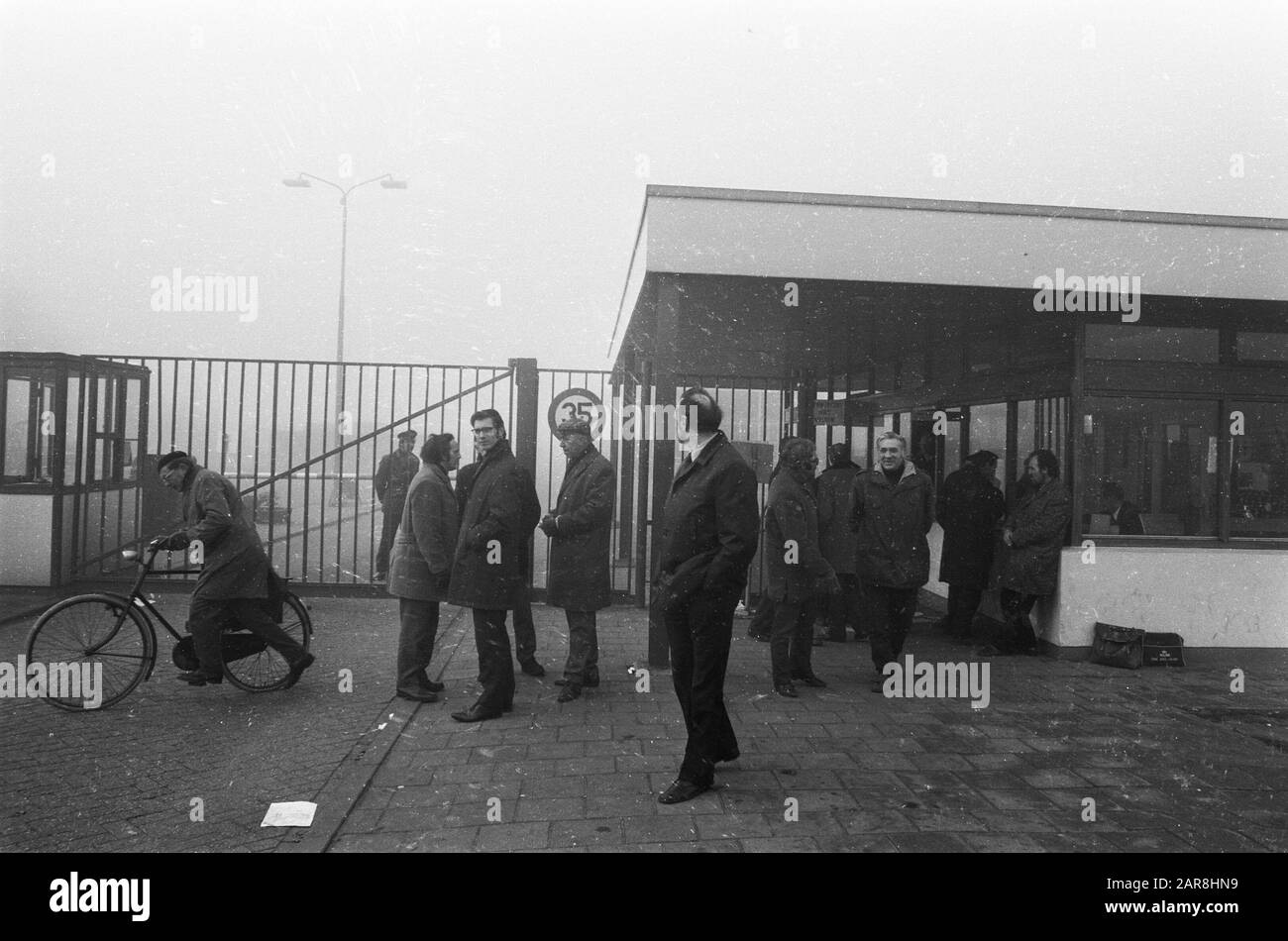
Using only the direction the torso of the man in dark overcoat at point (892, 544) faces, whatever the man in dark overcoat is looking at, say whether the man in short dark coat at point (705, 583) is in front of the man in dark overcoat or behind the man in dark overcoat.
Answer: in front

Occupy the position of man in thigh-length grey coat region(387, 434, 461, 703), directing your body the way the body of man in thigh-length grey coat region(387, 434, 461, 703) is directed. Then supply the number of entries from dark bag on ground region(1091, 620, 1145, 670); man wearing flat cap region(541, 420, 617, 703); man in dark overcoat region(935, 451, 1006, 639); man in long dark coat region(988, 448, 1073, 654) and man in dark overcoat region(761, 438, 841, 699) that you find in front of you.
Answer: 5

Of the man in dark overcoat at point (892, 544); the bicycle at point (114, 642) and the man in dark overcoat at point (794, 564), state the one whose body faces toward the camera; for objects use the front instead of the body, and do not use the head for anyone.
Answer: the man in dark overcoat at point (892, 544)

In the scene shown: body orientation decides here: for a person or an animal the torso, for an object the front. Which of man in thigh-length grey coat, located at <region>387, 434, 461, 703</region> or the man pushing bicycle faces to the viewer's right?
the man in thigh-length grey coat

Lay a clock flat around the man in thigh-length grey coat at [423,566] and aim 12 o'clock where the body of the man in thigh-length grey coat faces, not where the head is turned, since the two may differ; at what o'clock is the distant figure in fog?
The distant figure in fog is roughly at 9 o'clock from the man in thigh-length grey coat.

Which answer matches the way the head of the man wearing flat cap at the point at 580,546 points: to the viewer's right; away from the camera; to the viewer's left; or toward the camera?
to the viewer's left

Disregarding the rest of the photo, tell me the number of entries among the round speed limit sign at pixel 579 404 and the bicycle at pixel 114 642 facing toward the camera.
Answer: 1

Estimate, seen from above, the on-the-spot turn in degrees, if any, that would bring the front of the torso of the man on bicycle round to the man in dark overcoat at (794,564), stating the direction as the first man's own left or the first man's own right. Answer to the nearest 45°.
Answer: approximately 180°

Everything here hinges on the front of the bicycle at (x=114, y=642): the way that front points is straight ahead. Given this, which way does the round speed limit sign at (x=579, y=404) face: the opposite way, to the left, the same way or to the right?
to the left

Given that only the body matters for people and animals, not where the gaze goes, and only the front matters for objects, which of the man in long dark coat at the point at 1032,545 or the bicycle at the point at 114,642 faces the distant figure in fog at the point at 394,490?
the man in long dark coat

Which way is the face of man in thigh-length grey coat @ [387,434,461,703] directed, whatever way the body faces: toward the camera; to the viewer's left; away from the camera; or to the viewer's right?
to the viewer's right

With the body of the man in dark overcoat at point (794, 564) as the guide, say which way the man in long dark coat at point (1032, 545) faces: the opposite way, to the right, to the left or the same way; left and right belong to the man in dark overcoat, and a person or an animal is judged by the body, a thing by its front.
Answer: the opposite way

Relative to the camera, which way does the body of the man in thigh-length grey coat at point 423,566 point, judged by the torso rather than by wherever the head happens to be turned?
to the viewer's right

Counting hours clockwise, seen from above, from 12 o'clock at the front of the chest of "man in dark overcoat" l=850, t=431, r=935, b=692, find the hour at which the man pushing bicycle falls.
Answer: The man pushing bicycle is roughly at 2 o'clock from the man in dark overcoat.

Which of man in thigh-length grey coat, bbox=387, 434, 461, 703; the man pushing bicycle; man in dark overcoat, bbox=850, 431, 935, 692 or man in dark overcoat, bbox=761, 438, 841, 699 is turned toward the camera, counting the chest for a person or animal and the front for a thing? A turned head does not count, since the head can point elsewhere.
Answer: man in dark overcoat, bbox=850, 431, 935, 692

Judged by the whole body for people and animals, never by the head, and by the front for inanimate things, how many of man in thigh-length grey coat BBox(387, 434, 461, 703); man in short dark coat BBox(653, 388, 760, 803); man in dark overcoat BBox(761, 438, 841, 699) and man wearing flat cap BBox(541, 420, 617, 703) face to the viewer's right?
2

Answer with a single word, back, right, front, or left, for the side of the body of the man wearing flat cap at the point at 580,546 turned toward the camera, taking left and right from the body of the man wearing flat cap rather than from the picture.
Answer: left
